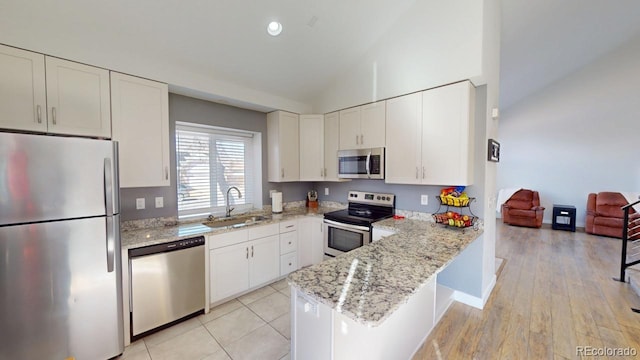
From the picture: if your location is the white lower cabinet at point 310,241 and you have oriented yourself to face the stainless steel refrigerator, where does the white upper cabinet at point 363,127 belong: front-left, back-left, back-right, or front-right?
back-left

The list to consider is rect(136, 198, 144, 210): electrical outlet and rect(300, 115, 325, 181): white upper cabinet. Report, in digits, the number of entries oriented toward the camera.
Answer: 2

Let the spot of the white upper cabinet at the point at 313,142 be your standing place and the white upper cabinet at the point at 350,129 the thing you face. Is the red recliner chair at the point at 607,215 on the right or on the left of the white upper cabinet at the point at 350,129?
left
